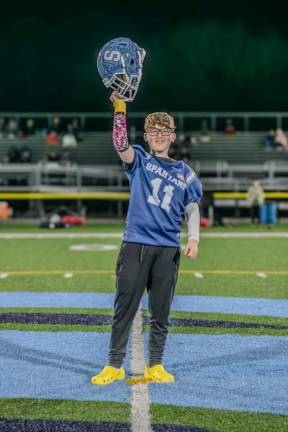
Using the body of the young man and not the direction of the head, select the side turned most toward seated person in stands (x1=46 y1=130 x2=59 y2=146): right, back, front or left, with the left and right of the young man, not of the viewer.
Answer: back

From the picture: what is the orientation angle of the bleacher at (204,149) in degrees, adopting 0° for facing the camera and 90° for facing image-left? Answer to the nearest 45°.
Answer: approximately 0°

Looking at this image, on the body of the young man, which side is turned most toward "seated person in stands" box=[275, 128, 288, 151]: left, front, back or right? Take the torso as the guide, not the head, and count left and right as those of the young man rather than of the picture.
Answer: back

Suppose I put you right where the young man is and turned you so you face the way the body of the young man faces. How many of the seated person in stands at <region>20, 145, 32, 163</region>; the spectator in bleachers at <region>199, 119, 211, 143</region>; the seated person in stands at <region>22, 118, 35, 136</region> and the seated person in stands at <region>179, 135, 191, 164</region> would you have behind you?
4

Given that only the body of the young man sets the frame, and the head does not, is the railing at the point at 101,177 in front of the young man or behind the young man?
behind

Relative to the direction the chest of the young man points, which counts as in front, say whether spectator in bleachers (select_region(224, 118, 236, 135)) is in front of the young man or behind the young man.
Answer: behind

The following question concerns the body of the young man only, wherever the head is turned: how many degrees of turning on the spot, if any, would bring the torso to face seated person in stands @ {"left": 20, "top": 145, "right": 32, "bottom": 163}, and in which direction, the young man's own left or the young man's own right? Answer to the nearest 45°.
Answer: approximately 180°

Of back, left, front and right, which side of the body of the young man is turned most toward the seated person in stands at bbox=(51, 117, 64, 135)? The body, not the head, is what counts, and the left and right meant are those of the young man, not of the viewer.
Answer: back

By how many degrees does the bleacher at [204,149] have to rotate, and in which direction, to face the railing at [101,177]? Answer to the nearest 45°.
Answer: approximately 45° to its right
